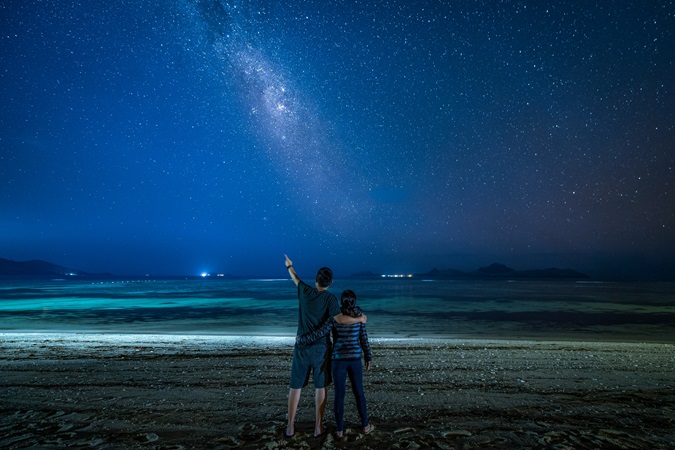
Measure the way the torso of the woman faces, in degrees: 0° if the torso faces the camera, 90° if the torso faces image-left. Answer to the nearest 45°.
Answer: approximately 180°

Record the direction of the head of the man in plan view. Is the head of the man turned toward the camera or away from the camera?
away from the camera

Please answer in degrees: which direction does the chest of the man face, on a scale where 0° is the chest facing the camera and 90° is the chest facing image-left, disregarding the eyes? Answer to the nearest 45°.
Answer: approximately 180°

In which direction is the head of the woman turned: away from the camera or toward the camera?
away from the camera
